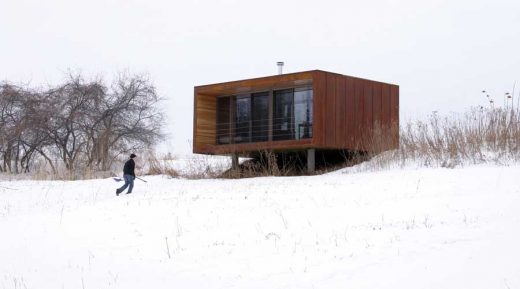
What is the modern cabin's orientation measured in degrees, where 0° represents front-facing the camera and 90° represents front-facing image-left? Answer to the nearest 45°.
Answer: approximately 45°
